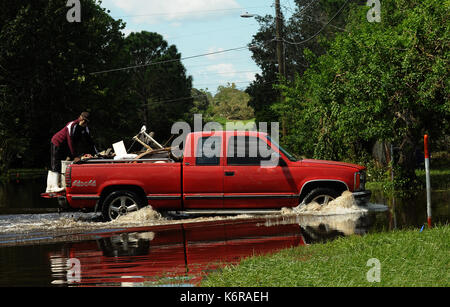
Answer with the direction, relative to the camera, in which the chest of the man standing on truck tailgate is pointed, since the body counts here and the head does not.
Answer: to the viewer's right

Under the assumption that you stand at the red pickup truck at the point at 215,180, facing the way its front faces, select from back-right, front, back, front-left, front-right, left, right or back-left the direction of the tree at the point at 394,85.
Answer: front-left

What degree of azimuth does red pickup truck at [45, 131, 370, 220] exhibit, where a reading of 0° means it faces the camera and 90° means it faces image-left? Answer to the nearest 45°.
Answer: approximately 270°

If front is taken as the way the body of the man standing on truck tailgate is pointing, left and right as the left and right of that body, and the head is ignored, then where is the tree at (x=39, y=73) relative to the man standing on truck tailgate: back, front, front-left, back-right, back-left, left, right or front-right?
left

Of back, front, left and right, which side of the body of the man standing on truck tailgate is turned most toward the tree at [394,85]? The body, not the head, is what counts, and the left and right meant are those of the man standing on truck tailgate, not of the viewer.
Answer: front

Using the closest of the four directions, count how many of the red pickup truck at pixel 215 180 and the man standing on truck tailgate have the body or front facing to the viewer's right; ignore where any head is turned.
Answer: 2
